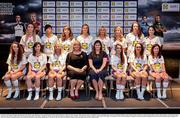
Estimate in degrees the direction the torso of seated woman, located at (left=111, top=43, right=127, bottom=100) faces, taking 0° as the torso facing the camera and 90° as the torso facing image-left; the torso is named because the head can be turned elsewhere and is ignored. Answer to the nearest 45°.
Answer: approximately 0°

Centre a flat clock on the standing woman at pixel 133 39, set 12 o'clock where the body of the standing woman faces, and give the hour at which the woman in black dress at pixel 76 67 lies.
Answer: The woman in black dress is roughly at 2 o'clock from the standing woman.

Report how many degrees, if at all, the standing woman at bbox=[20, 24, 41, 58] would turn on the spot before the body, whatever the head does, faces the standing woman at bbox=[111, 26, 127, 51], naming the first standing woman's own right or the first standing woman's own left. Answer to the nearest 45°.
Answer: approximately 90° to the first standing woman's own left

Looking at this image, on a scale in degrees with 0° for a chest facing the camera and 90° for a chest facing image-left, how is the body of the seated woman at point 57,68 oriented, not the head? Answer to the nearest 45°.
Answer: approximately 0°
